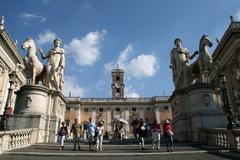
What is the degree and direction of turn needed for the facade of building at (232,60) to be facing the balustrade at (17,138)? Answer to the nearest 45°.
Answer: approximately 45° to its left

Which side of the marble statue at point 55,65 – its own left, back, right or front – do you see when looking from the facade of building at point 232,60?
left

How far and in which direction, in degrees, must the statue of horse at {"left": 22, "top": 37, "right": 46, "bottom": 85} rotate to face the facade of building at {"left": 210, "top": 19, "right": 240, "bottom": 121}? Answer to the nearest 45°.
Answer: approximately 135° to its left

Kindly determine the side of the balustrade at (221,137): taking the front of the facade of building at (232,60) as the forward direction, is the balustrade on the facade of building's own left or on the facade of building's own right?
on the facade of building's own left

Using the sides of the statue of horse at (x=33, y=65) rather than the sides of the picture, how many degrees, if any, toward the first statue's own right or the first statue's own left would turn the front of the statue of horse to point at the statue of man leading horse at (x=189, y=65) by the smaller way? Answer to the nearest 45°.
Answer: approximately 135° to the first statue's own left

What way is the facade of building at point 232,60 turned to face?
to the viewer's left

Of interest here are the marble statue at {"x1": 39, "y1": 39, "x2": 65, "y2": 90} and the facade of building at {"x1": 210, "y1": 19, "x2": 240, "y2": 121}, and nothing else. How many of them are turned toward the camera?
1

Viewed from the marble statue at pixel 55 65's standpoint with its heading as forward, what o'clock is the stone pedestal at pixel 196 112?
The stone pedestal is roughly at 10 o'clock from the marble statue.

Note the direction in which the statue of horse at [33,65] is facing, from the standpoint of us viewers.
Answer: facing the viewer and to the left of the viewer
